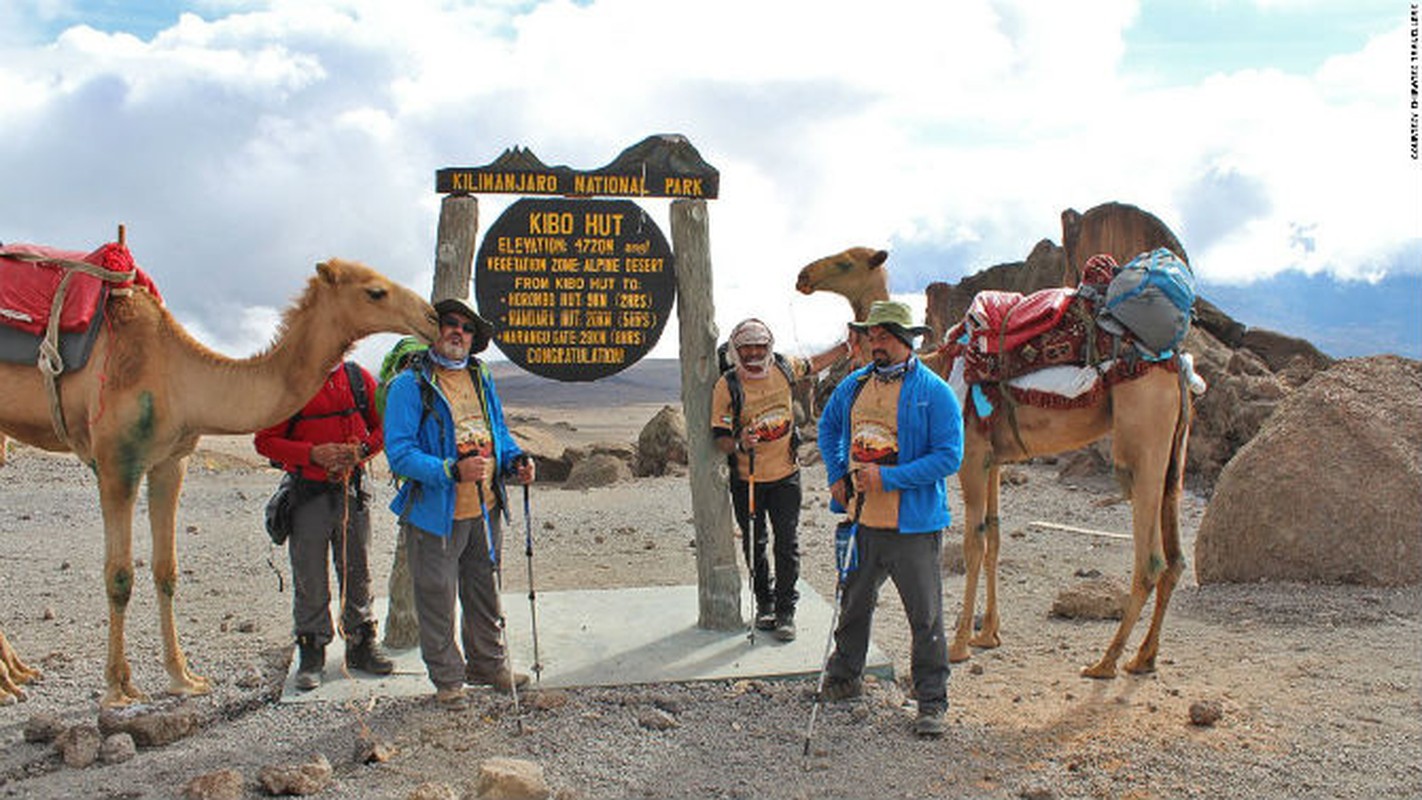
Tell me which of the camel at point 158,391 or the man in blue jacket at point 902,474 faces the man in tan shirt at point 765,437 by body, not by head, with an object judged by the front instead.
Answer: the camel

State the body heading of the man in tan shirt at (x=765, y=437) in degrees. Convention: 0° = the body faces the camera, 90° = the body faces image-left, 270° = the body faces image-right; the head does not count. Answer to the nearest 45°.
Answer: approximately 0°

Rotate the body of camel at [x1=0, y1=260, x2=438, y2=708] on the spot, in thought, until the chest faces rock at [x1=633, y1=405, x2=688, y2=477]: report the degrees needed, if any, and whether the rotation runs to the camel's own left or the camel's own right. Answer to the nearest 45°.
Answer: approximately 45° to the camel's own left

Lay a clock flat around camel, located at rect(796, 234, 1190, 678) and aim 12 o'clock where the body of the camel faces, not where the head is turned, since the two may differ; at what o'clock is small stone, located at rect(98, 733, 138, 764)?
The small stone is roughly at 11 o'clock from the camel.

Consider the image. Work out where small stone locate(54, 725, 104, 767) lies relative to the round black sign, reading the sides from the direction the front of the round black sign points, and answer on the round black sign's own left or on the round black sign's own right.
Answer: on the round black sign's own right

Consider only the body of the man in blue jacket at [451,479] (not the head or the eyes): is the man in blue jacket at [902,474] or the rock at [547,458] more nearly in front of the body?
the man in blue jacket

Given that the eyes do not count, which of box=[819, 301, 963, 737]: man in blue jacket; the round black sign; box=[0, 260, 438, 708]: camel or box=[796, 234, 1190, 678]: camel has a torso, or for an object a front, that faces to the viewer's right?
box=[0, 260, 438, 708]: camel

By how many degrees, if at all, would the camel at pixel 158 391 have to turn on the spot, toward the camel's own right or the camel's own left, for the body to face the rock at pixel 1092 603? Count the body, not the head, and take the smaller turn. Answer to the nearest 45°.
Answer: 0° — it already faces it

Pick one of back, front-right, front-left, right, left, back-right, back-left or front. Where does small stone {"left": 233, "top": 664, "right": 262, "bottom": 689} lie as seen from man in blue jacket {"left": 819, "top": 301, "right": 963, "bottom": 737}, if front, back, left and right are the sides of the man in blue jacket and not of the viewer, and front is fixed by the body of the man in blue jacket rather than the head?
front-right

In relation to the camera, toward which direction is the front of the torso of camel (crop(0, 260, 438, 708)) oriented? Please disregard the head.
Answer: to the viewer's right

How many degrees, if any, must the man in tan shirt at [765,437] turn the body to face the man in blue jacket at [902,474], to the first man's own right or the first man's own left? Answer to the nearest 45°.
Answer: approximately 45° to the first man's own left

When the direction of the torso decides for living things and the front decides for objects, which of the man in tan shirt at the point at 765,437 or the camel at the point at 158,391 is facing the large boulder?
the camel

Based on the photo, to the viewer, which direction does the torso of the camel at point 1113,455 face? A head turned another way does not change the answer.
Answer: to the viewer's left
